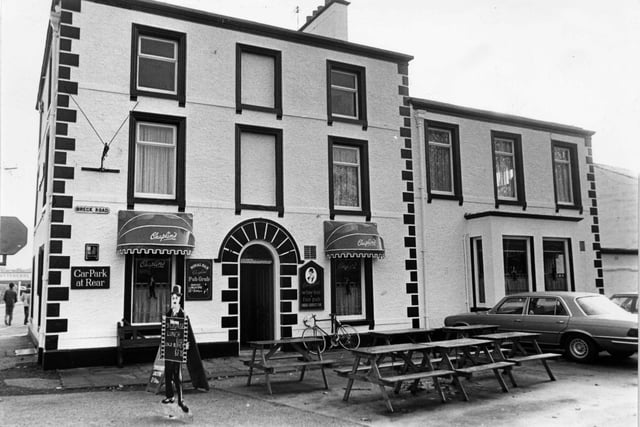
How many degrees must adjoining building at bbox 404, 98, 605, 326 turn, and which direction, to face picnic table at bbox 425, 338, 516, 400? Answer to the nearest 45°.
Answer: approximately 45° to its right

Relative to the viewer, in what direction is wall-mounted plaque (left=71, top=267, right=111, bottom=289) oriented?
toward the camera

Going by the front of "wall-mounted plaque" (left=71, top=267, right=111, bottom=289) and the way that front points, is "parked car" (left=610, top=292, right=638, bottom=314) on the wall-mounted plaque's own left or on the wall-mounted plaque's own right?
on the wall-mounted plaque's own left

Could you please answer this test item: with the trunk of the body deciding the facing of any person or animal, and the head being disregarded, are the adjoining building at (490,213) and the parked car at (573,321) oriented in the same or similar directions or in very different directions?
very different directions

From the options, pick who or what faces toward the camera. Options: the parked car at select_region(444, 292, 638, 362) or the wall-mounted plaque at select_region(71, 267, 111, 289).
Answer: the wall-mounted plaque

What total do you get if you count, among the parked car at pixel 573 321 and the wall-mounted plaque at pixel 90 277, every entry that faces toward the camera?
1

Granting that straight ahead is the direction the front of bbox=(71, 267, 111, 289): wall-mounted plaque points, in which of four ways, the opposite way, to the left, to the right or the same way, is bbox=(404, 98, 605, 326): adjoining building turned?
the same way

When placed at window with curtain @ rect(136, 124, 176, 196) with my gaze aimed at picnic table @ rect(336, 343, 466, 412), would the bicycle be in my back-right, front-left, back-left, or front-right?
front-left

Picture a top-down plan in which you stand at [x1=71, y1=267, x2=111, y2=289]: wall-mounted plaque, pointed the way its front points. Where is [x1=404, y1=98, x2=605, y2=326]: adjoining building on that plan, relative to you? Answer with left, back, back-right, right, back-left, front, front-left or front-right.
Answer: left

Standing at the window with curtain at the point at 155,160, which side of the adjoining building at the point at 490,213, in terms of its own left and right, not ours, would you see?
right

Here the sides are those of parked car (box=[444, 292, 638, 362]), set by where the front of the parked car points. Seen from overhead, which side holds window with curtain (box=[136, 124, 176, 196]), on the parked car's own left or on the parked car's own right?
on the parked car's own left

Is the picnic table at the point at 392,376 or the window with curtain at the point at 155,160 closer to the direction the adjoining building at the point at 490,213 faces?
the picnic table

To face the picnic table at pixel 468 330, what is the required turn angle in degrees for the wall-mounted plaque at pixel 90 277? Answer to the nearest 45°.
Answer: approximately 45° to its left

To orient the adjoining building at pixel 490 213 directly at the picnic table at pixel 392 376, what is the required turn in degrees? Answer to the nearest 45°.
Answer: approximately 45° to its right
